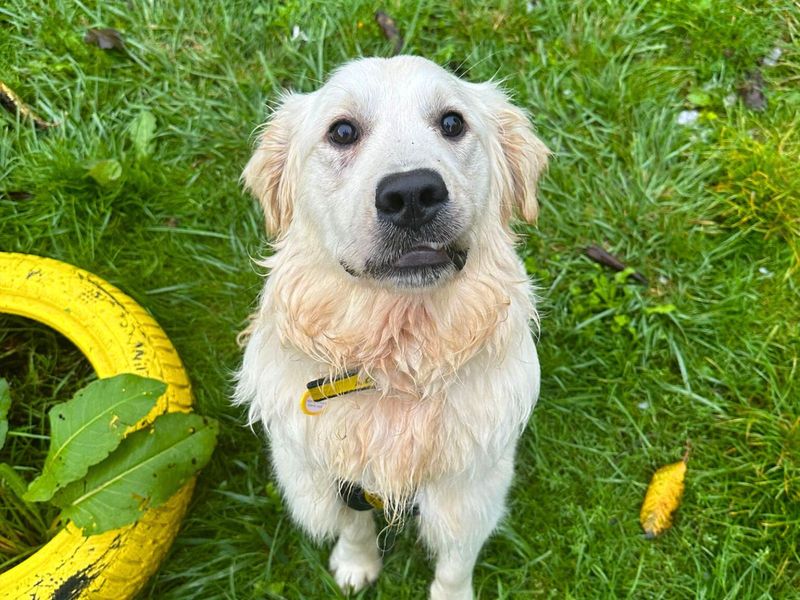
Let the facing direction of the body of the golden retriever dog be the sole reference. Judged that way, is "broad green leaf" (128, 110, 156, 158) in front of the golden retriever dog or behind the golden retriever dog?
behind

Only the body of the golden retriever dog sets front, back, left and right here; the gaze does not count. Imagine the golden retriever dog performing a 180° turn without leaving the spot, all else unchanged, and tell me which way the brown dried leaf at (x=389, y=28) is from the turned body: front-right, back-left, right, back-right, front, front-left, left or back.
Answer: front

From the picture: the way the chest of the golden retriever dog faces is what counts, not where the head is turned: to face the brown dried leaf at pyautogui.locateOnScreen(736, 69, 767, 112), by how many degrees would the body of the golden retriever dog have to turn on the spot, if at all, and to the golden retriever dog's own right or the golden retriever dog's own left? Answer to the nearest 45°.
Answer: approximately 135° to the golden retriever dog's own left

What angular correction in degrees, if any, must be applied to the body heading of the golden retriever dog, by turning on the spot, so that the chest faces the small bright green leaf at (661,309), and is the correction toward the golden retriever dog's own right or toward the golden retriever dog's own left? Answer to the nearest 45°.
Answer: approximately 135° to the golden retriever dog's own left

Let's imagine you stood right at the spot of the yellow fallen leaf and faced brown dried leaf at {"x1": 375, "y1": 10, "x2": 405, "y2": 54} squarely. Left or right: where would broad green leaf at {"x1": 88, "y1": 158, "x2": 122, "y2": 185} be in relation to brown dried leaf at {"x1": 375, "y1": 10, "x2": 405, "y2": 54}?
left

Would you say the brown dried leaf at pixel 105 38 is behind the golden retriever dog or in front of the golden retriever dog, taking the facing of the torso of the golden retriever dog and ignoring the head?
behind

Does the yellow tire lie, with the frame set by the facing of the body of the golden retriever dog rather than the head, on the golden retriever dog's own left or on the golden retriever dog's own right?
on the golden retriever dog's own right

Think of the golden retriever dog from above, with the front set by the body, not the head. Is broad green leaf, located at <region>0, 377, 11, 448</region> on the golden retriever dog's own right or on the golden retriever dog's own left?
on the golden retriever dog's own right

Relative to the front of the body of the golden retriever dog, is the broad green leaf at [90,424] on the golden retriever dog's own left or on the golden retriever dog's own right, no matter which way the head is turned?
on the golden retriever dog's own right

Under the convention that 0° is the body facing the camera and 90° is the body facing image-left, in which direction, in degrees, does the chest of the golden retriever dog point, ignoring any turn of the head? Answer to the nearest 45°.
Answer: approximately 0°
